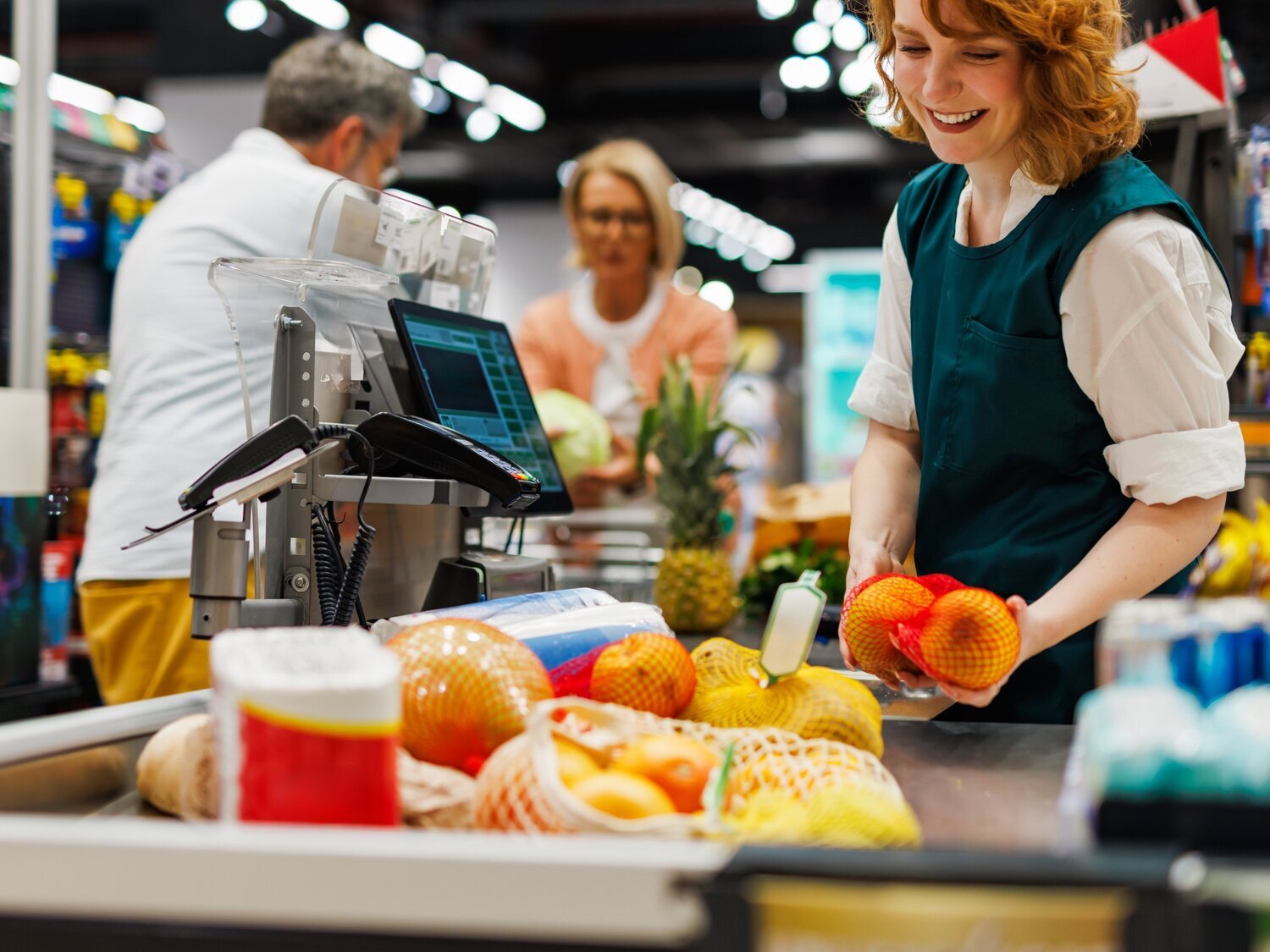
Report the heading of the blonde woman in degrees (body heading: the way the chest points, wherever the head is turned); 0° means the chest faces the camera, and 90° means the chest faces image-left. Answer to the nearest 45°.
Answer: approximately 0°

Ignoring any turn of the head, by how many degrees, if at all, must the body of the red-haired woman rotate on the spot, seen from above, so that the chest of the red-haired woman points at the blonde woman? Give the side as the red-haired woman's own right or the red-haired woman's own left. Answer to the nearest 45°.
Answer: approximately 90° to the red-haired woman's own right

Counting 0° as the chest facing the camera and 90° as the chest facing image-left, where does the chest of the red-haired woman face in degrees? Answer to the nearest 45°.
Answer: approximately 45°

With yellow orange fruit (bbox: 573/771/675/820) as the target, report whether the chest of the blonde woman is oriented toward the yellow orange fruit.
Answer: yes

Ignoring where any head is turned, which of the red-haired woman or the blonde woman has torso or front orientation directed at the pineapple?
the blonde woman

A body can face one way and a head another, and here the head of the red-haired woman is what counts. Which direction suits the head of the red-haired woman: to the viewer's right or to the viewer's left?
to the viewer's left

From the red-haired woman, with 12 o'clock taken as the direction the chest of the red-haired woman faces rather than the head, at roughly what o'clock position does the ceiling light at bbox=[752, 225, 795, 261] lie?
The ceiling light is roughly at 4 o'clock from the red-haired woman.

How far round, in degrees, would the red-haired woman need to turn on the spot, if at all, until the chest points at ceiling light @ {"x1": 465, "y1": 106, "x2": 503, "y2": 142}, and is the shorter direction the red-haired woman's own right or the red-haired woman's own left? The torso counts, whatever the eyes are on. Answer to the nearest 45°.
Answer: approximately 90° to the red-haired woman's own right

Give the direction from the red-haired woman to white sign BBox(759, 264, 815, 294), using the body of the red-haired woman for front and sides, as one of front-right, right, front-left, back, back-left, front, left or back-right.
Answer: back-right
